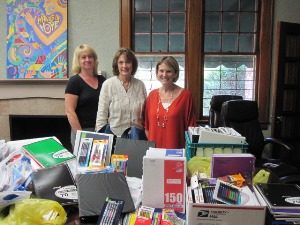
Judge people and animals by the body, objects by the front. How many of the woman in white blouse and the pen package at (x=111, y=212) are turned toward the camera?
2

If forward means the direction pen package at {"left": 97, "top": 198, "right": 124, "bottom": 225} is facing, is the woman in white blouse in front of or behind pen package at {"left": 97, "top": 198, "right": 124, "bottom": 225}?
behind

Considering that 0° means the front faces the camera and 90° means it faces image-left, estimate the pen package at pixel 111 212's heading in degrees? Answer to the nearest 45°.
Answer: approximately 0°

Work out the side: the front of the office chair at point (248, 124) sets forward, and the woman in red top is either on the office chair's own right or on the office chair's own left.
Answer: on the office chair's own right

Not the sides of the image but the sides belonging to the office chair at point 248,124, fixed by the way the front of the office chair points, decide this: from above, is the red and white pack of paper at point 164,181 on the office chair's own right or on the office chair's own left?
on the office chair's own right

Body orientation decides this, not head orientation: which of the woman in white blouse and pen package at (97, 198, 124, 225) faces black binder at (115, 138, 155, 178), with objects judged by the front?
the woman in white blouse
